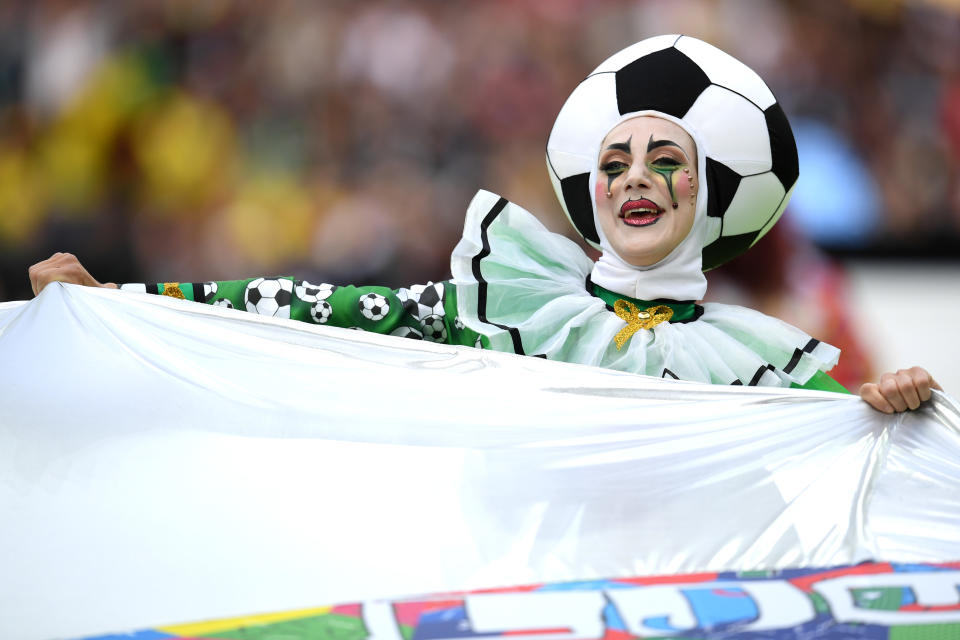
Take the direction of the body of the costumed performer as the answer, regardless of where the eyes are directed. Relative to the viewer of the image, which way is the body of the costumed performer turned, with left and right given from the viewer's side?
facing the viewer

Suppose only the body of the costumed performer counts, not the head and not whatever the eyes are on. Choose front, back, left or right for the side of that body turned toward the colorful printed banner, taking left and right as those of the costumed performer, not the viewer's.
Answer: front
